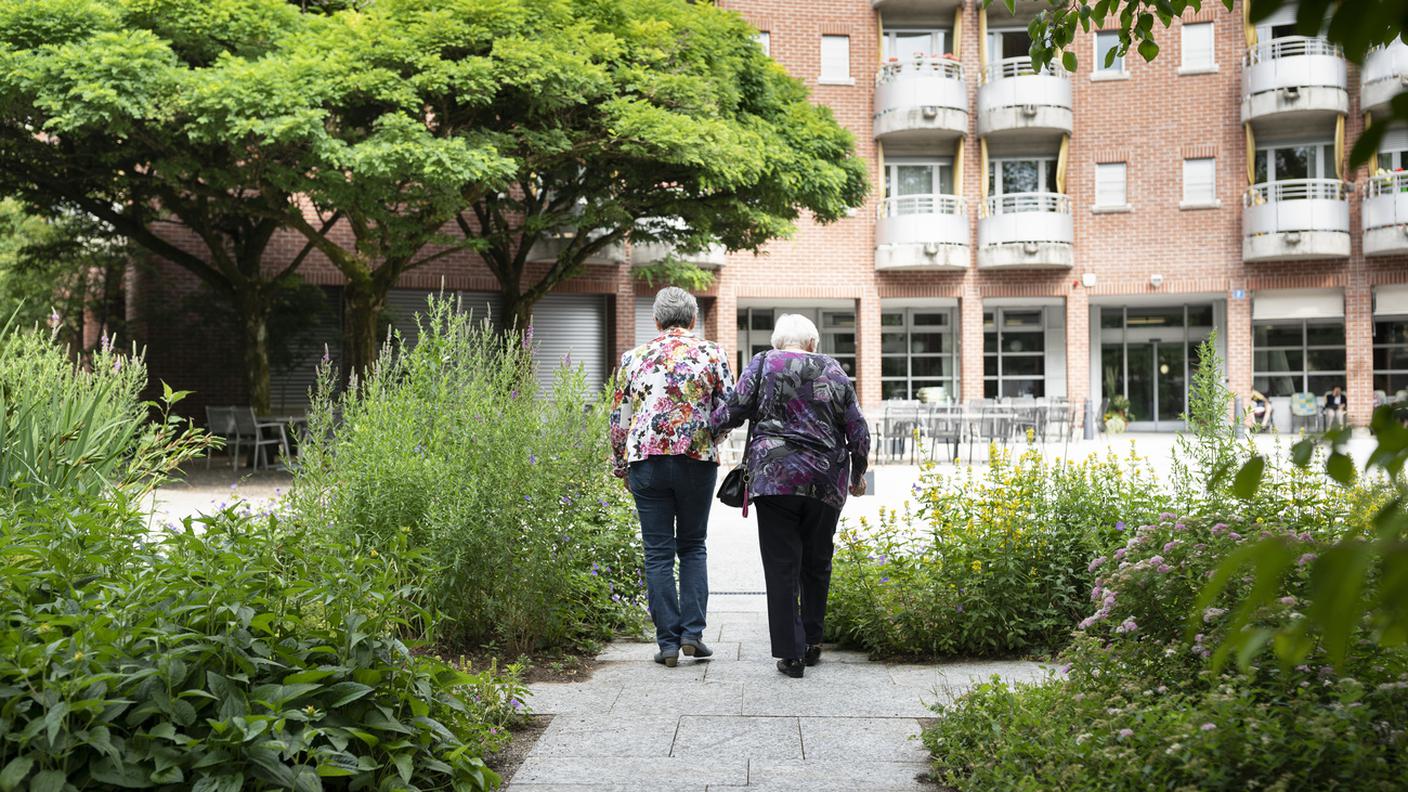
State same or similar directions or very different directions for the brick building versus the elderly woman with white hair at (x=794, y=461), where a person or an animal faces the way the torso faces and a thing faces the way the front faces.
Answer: very different directions

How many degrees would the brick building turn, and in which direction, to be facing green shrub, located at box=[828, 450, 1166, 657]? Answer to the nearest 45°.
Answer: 0° — it already faces it

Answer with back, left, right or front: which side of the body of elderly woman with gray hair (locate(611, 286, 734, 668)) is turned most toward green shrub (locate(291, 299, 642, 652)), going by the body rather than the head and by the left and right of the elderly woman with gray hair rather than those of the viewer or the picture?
left

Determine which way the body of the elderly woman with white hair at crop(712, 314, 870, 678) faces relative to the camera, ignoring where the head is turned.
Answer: away from the camera

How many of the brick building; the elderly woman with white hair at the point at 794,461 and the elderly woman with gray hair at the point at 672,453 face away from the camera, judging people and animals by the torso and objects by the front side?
2

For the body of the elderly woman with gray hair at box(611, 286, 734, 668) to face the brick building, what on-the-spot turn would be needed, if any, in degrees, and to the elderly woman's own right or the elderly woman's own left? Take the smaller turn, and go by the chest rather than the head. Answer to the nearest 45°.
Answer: approximately 45° to the elderly woman's own right

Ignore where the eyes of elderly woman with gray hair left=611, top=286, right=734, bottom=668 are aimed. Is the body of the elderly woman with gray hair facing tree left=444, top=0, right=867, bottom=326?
yes

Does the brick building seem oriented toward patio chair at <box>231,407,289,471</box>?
no

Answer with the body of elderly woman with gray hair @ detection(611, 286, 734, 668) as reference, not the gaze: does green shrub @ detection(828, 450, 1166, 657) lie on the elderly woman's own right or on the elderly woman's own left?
on the elderly woman's own right

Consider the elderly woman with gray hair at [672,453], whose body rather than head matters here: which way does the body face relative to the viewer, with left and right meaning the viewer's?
facing away from the viewer

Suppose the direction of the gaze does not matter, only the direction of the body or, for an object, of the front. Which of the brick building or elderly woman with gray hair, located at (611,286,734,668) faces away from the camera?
the elderly woman with gray hair

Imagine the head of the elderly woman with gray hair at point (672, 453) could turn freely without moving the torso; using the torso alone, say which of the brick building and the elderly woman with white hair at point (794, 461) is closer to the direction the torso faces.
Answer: the brick building

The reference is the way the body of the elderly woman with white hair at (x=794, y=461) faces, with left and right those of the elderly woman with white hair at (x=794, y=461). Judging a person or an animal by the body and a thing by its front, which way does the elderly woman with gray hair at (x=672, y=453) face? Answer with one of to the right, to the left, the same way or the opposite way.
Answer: the same way

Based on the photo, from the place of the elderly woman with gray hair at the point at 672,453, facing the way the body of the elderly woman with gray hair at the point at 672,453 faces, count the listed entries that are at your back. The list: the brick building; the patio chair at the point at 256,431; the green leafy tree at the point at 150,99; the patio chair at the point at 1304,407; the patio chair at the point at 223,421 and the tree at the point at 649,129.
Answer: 0

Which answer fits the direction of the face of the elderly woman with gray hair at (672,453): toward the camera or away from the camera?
away from the camera

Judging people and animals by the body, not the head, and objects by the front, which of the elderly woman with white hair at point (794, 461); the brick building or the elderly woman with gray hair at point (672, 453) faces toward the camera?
the brick building

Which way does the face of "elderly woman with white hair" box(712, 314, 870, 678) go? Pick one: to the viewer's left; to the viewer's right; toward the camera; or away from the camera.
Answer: away from the camera

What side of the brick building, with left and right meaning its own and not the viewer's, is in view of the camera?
front
